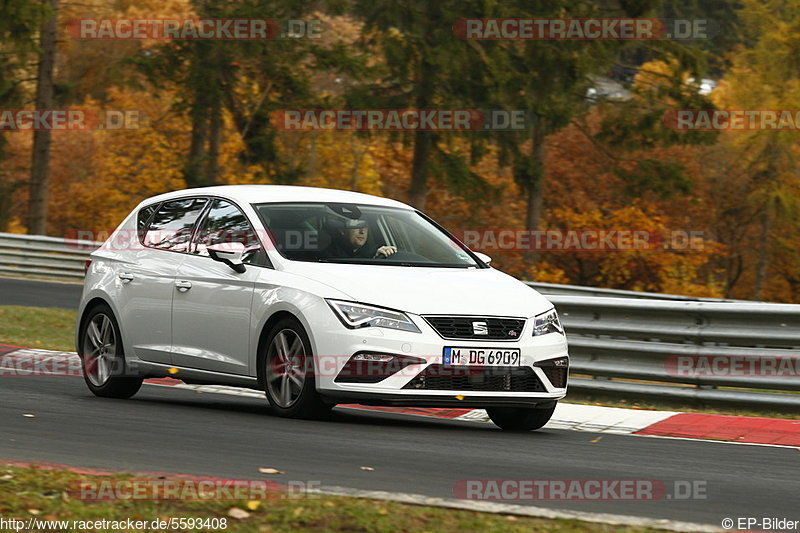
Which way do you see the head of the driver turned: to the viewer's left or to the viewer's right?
to the viewer's right

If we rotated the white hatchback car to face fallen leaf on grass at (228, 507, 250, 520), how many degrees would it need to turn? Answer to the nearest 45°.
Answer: approximately 45° to its right

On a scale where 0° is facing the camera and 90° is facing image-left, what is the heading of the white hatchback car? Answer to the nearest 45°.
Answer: approximately 315°

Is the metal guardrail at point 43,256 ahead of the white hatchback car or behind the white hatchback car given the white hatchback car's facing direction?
behind

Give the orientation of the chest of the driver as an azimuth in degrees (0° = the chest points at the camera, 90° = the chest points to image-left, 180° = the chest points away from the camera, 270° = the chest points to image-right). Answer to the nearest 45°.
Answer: approximately 315°

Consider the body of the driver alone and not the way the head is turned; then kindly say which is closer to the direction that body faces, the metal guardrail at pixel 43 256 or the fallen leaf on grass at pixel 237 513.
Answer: the fallen leaf on grass

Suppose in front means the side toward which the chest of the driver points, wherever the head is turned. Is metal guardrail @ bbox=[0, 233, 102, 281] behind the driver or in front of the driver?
behind
